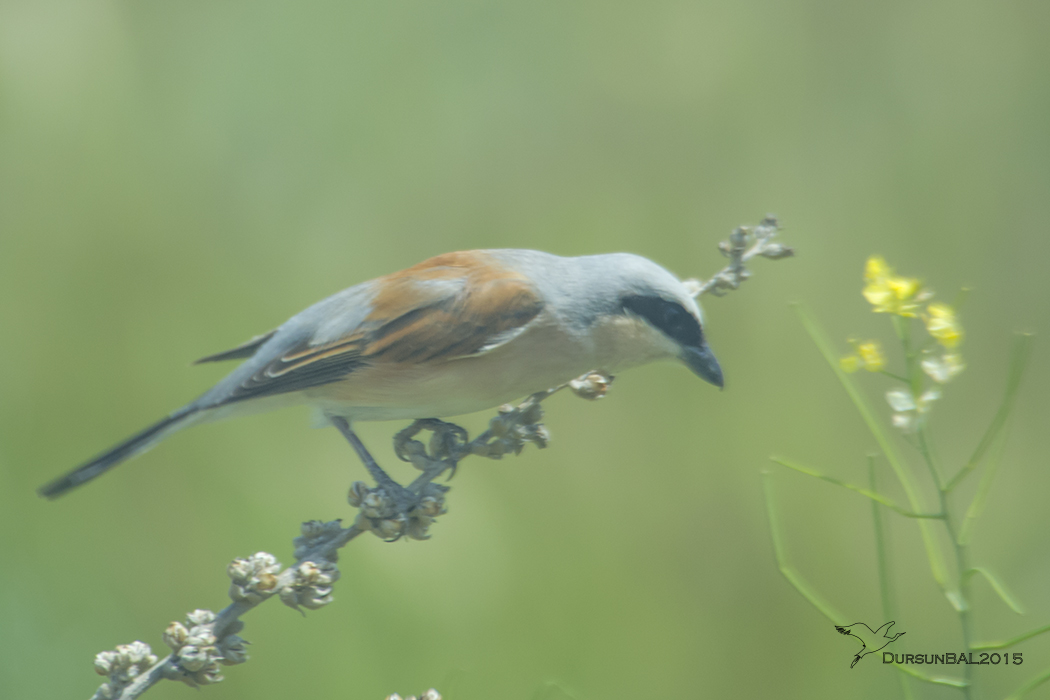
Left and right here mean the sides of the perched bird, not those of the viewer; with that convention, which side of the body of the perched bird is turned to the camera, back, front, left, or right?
right
